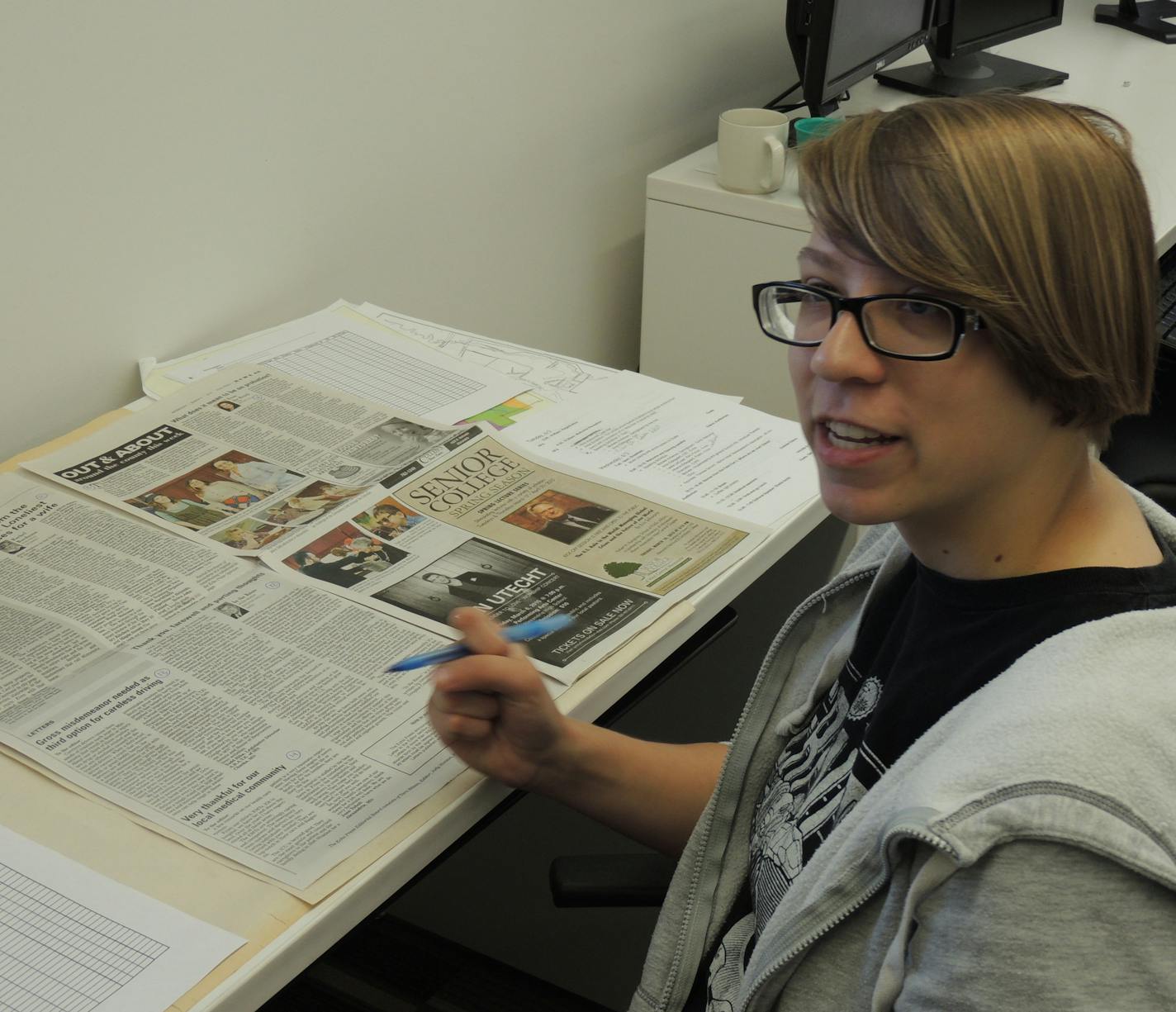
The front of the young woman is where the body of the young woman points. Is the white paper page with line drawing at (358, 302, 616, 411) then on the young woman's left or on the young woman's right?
on the young woman's right

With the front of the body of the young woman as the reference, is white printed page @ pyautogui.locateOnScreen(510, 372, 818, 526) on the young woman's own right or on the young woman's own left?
on the young woman's own right

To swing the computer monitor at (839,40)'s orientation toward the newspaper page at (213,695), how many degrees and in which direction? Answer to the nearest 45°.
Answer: approximately 45° to its right

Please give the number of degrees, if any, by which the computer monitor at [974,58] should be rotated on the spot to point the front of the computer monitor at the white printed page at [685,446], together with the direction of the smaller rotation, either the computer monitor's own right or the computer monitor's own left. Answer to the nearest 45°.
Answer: approximately 45° to the computer monitor's own right
